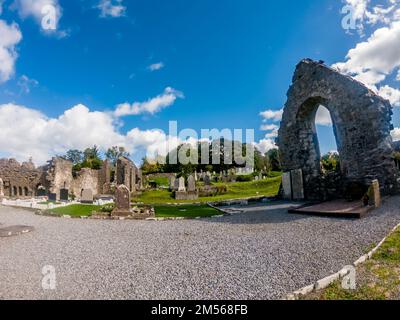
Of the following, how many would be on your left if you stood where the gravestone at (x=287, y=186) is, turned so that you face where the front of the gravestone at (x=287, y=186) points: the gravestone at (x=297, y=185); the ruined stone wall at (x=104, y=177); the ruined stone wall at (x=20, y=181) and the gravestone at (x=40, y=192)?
1

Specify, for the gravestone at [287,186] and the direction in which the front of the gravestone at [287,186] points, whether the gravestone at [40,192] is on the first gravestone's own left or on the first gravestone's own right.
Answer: on the first gravestone's own right

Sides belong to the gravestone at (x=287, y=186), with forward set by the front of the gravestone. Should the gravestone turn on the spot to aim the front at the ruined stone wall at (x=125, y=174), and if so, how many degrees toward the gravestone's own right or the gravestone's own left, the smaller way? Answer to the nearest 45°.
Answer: approximately 90° to the gravestone's own right

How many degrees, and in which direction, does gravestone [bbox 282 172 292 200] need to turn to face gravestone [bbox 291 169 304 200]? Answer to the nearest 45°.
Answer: approximately 90° to its left

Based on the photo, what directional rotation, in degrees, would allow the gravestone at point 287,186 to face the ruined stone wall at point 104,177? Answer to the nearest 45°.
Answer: approximately 90° to its right

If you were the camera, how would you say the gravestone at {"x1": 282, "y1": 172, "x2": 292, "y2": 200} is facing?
facing the viewer and to the left of the viewer

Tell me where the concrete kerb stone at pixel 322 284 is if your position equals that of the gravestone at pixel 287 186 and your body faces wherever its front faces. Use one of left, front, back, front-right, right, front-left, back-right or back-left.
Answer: front-left

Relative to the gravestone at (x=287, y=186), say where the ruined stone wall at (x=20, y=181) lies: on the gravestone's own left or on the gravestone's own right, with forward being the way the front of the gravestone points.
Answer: on the gravestone's own right
